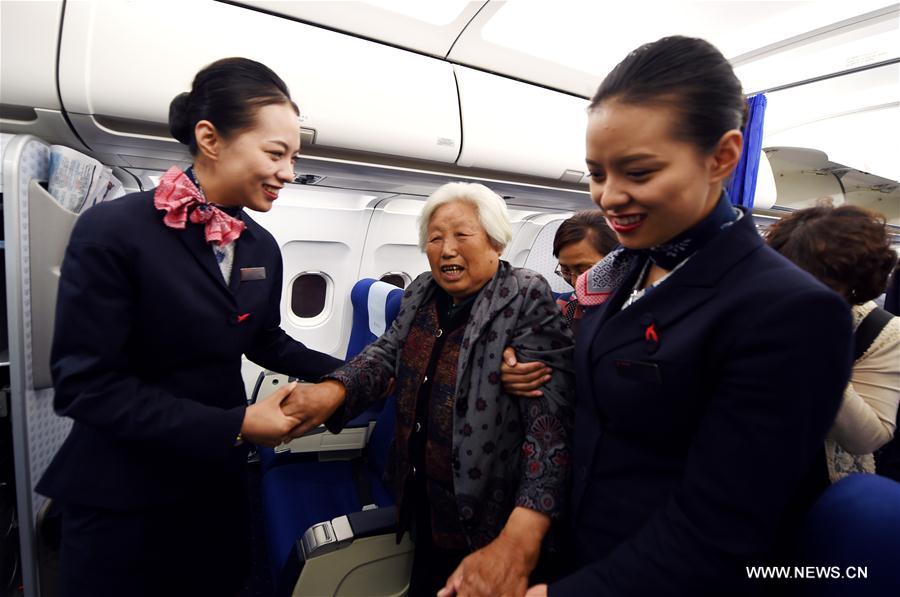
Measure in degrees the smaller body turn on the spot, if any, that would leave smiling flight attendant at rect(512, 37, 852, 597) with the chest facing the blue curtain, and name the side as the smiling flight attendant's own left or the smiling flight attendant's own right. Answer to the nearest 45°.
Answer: approximately 135° to the smiling flight attendant's own right

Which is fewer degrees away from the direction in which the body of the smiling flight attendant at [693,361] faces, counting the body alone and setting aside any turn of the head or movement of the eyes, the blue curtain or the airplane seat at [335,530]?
the airplane seat

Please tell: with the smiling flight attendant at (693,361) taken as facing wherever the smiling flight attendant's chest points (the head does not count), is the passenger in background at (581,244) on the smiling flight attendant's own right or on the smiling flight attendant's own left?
on the smiling flight attendant's own right

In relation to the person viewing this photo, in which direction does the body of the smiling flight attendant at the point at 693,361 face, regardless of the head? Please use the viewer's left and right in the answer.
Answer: facing the viewer and to the left of the viewer

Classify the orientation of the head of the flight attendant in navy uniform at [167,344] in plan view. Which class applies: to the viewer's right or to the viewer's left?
to the viewer's right

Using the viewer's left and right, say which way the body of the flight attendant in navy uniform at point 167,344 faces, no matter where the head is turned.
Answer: facing the viewer and to the right of the viewer

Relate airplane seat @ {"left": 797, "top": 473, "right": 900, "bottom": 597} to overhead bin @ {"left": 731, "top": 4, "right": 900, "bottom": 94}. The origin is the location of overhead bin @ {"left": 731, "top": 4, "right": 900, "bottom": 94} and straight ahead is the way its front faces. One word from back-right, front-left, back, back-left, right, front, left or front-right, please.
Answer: front-left

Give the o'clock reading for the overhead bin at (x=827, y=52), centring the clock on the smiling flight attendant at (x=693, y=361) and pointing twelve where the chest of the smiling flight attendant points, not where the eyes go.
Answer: The overhead bin is roughly at 5 o'clock from the smiling flight attendant.

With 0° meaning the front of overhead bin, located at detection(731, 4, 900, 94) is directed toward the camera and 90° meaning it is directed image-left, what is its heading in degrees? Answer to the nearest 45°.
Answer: approximately 45°

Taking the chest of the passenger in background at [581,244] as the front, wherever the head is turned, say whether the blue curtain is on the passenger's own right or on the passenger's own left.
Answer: on the passenger's own left
